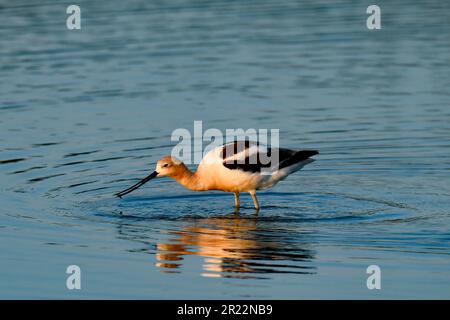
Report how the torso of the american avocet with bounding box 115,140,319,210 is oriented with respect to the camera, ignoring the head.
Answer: to the viewer's left
